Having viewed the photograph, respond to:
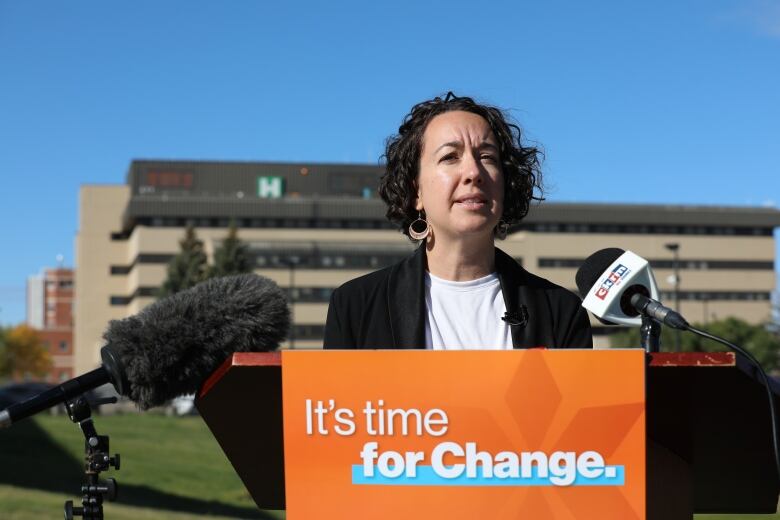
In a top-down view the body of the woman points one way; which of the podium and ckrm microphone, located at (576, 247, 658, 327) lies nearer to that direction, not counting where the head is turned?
the podium

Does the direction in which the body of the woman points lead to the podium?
yes

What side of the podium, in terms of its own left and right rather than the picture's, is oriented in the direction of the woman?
back

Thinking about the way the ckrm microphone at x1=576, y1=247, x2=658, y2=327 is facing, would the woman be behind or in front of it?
in front

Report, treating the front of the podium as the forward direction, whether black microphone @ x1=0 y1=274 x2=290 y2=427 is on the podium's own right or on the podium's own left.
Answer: on the podium's own right

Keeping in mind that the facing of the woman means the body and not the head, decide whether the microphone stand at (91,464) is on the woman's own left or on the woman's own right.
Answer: on the woman's own right

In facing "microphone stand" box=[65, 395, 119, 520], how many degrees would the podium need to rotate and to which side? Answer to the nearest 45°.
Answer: approximately 90° to its right

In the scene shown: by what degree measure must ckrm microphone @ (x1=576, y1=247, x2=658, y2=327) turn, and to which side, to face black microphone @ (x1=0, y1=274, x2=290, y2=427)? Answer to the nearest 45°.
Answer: approximately 45° to its left

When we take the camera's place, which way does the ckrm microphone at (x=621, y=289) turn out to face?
facing away from the viewer and to the left of the viewer

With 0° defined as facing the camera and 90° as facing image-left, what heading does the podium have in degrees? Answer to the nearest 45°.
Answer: approximately 0°

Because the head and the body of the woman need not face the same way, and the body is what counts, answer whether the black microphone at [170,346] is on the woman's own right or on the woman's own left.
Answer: on the woman's own right

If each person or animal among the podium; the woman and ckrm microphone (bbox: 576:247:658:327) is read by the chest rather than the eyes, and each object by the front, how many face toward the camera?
2

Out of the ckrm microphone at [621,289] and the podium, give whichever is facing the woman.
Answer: the ckrm microphone

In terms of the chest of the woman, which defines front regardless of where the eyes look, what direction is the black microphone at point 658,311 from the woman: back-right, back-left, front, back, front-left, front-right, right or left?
front-left

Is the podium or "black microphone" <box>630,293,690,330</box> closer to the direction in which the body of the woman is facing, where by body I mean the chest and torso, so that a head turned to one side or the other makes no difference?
the podium

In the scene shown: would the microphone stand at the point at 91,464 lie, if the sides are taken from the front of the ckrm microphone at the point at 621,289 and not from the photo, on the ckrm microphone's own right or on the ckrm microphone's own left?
on the ckrm microphone's own left
